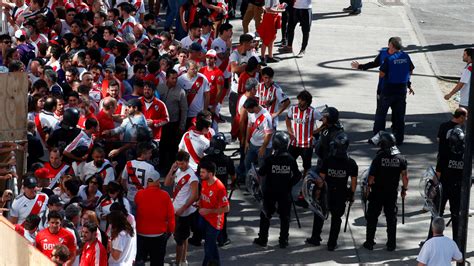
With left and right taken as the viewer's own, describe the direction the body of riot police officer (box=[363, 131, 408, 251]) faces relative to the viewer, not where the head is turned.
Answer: facing away from the viewer

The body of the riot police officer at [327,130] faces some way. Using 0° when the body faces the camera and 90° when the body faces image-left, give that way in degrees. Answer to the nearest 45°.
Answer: approximately 90°

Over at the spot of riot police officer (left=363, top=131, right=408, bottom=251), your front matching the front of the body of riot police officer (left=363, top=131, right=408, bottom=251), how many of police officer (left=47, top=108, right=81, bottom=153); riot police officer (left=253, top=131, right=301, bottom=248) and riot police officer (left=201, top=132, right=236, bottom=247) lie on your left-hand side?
3

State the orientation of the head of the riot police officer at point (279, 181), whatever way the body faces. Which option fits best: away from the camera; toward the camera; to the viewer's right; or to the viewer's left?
away from the camera

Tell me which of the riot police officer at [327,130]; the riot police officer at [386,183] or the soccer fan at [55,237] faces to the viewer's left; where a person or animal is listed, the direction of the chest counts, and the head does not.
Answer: the riot police officer at [327,130]

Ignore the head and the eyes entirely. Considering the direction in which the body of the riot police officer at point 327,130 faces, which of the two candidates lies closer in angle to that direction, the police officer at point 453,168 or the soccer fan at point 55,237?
the soccer fan
